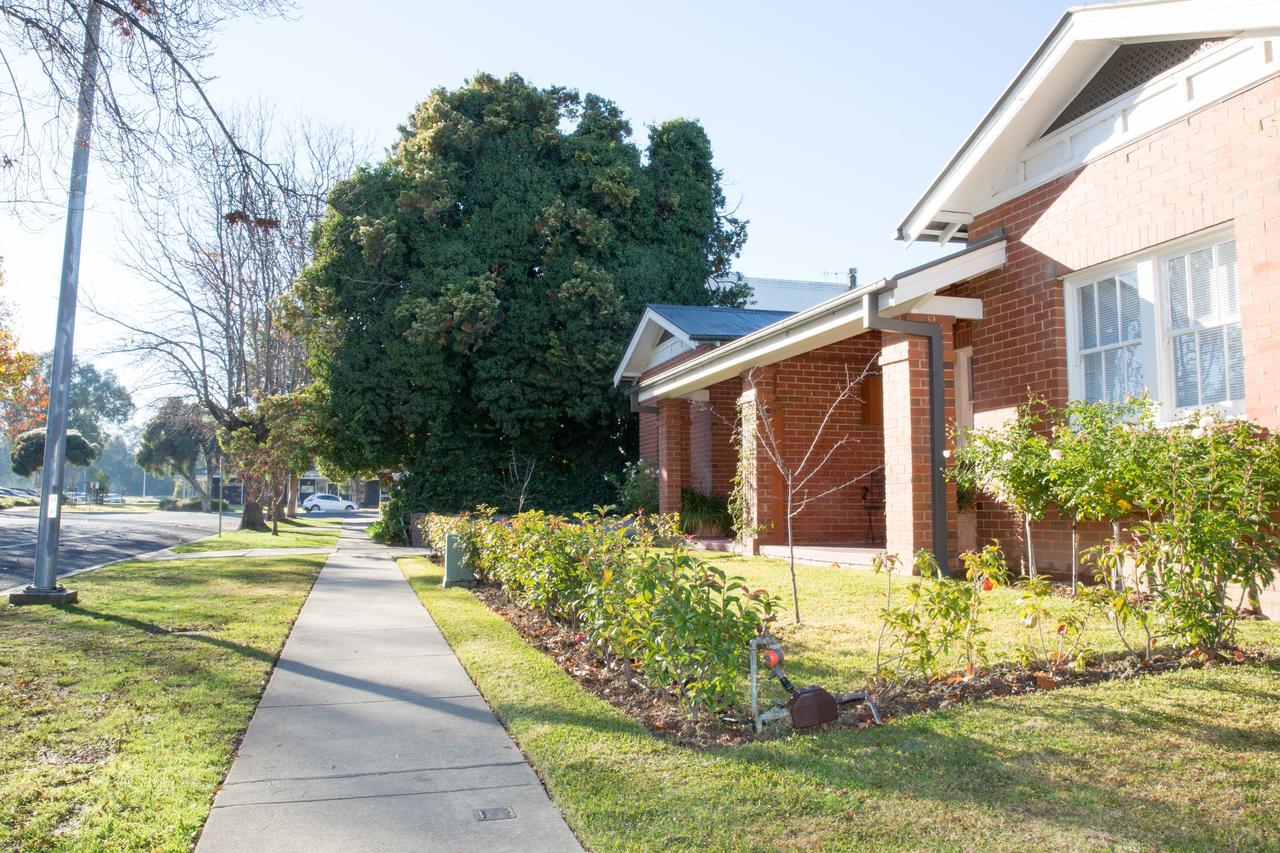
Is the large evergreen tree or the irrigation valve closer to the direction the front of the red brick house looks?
the irrigation valve

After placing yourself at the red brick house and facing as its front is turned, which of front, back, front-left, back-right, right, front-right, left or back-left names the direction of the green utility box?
front-right

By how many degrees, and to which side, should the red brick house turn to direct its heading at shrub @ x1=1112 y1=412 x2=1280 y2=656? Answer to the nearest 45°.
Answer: approximately 45° to its left

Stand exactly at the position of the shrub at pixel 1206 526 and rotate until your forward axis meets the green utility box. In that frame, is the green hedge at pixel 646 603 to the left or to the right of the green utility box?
left

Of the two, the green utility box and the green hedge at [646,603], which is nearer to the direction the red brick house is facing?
the green hedge

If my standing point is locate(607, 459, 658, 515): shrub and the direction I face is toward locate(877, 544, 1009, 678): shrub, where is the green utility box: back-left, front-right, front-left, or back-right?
front-right

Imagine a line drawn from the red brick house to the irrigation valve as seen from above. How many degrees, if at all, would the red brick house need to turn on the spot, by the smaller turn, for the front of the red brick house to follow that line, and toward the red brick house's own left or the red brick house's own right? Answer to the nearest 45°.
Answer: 0° — it already faces it

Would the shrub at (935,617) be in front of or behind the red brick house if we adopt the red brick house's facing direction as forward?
in front

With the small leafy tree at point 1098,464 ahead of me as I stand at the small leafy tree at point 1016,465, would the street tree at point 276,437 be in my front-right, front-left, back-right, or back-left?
back-right

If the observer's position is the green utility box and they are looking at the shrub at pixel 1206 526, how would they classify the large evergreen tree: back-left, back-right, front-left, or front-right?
back-left

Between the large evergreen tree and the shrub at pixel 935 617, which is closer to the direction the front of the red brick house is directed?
the shrub
